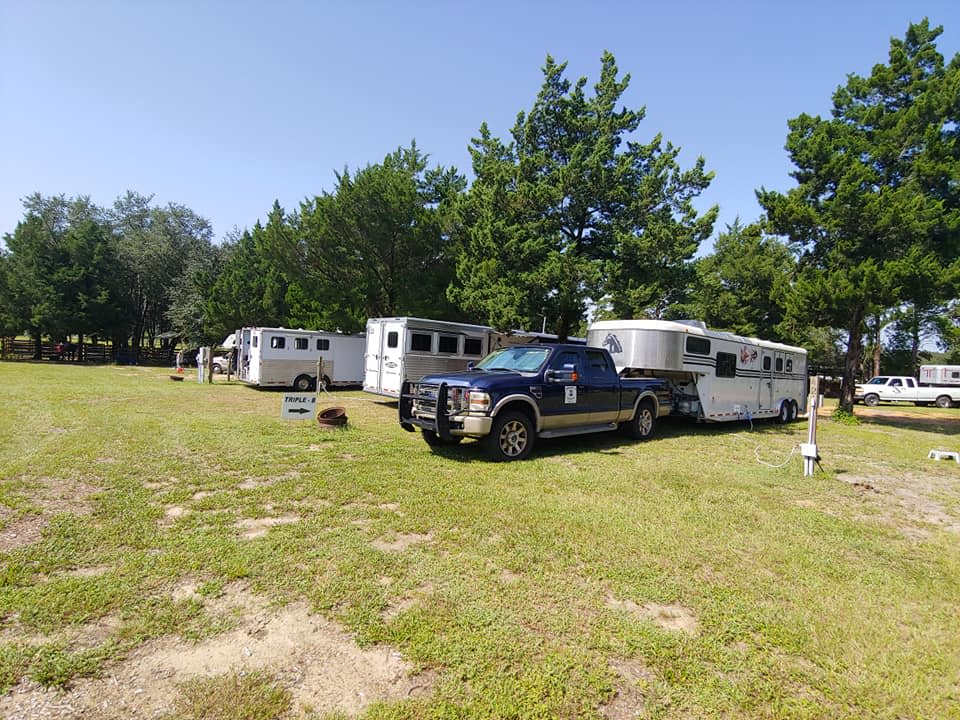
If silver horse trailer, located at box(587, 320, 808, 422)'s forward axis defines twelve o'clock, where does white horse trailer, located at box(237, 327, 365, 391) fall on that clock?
The white horse trailer is roughly at 2 o'clock from the silver horse trailer.

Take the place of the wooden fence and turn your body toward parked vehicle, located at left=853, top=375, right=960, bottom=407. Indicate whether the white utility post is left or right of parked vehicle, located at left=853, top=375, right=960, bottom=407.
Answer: right

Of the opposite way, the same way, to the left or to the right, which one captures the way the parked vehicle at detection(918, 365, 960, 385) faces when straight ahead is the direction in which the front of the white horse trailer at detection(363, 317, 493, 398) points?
to the left

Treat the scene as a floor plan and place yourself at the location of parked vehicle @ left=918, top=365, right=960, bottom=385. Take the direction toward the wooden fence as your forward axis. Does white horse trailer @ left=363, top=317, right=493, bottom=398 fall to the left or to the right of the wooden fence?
left

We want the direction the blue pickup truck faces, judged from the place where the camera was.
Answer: facing the viewer and to the left of the viewer

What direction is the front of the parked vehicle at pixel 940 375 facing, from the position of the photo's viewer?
facing to the left of the viewer

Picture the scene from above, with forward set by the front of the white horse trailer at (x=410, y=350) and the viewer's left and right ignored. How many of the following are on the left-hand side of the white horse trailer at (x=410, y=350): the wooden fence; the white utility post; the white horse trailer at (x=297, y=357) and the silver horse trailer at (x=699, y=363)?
2

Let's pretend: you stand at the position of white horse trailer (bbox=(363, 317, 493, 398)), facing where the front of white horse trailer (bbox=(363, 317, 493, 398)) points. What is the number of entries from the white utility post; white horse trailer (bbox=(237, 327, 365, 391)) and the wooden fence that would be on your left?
2

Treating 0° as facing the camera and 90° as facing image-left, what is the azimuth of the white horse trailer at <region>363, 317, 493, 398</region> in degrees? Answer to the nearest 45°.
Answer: approximately 225°

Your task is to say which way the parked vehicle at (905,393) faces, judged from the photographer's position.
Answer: facing to the left of the viewer

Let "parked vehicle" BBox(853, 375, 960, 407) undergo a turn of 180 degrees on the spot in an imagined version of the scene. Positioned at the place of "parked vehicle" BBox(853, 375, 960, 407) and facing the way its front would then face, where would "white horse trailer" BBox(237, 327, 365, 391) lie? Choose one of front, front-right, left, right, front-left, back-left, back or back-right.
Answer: back-right

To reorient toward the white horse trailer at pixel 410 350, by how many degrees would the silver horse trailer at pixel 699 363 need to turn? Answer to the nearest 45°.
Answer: approximately 45° to its right

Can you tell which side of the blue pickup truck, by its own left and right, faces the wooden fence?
right
